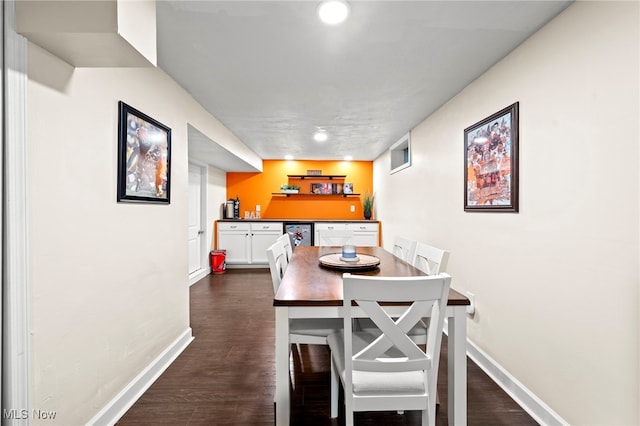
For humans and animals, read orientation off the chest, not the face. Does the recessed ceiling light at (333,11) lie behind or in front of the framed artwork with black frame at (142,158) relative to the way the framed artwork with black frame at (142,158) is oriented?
in front

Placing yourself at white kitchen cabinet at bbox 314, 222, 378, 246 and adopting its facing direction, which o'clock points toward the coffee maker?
The coffee maker is roughly at 3 o'clock from the white kitchen cabinet.

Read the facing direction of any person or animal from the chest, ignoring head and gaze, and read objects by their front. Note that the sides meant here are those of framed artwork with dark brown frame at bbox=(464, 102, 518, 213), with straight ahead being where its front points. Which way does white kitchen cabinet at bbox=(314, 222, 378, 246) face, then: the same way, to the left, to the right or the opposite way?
to the left

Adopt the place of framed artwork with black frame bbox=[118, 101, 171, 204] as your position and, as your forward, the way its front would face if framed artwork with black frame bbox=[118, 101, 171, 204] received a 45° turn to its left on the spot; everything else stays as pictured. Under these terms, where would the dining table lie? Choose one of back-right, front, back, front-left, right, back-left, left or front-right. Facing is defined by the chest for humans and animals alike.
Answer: front-right

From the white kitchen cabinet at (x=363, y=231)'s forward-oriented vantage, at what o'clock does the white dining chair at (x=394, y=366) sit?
The white dining chair is roughly at 12 o'clock from the white kitchen cabinet.

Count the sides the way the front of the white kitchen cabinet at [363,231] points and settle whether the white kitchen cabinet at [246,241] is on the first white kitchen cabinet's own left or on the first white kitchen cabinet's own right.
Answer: on the first white kitchen cabinet's own right

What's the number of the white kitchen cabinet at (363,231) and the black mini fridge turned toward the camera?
2

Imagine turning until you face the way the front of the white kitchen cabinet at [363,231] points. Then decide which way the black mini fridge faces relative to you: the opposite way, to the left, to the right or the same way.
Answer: the same way

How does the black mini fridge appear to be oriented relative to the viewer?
toward the camera

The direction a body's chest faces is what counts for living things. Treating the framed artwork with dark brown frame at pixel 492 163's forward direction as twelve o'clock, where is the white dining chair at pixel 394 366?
The white dining chair is roughly at 11 o'clock from the framed artwork with dark brown frame.

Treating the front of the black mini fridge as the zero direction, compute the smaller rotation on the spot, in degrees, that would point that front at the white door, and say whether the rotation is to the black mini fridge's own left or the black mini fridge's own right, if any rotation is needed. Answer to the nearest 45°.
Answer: approximately 90° to the black mini fridge's own right

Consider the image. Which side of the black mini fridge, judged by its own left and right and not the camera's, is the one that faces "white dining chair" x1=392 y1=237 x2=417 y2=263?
front

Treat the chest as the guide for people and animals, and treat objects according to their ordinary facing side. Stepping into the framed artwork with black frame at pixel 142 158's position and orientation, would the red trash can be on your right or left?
on your left

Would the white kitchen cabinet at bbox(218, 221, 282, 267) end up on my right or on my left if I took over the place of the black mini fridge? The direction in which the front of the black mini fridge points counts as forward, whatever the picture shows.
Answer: on my right

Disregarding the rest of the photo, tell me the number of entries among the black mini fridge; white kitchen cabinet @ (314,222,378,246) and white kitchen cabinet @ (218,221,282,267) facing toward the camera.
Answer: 3

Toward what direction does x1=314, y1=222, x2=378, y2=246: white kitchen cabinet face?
toward the camera

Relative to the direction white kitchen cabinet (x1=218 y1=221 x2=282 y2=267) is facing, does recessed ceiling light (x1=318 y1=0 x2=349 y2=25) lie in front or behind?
in front
